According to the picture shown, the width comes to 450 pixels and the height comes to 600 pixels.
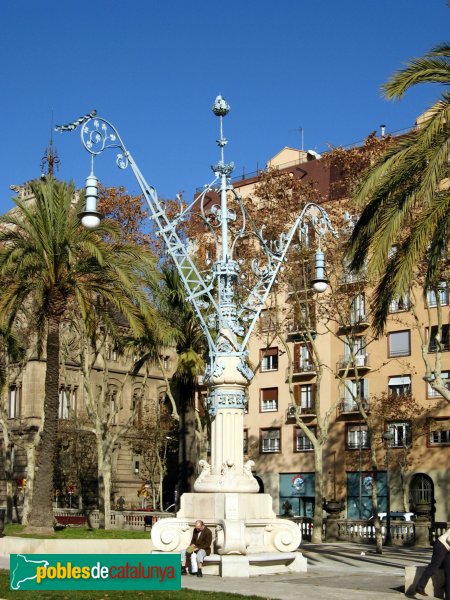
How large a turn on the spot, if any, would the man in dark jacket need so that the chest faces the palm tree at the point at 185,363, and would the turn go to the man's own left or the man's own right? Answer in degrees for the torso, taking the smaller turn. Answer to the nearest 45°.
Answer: approximately 135° to the man's own right

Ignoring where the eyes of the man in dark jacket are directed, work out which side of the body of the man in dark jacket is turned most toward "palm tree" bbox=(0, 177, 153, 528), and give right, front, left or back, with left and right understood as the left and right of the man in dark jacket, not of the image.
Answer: right

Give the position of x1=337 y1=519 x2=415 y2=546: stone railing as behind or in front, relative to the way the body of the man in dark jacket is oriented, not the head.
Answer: behind

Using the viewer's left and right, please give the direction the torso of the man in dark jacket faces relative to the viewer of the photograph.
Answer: facing the viewer and to the left of the viewer

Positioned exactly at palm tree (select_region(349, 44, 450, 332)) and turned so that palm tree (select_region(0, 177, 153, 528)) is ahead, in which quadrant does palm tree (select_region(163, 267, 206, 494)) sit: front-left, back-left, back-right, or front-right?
front-right

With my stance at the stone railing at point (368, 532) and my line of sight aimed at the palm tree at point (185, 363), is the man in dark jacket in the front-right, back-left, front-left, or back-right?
front-left
